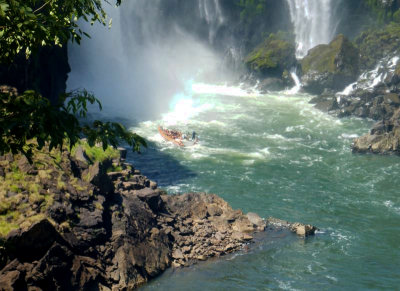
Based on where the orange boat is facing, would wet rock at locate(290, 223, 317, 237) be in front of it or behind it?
behind

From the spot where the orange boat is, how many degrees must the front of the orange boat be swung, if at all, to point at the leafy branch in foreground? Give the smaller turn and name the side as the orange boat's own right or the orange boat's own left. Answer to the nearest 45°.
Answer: approximately 135° to the orange boat's own left

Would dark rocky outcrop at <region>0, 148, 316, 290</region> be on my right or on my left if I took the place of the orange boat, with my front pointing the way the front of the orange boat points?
on my left

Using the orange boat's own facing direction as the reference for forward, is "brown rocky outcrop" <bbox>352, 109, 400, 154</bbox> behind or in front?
behind

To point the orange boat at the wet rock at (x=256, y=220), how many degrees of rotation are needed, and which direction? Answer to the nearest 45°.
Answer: approximately 135° to its left

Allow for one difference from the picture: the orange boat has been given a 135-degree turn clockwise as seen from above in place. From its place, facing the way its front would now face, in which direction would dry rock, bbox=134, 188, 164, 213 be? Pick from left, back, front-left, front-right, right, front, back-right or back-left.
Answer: right

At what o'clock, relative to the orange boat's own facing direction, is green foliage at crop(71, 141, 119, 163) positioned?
The green foliage is roughly at 8 o'clock from the orange boat.

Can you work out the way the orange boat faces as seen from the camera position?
facing away from the viewer and to the left of the viewer
